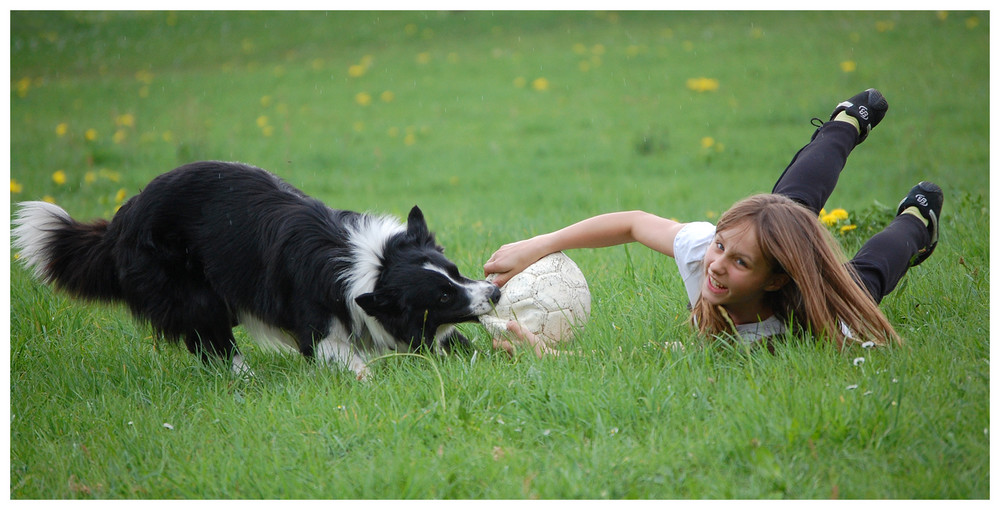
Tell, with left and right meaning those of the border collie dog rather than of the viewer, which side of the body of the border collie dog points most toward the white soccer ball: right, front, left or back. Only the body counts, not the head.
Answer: front

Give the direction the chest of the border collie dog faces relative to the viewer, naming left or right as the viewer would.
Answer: facing to the right of the viewer
